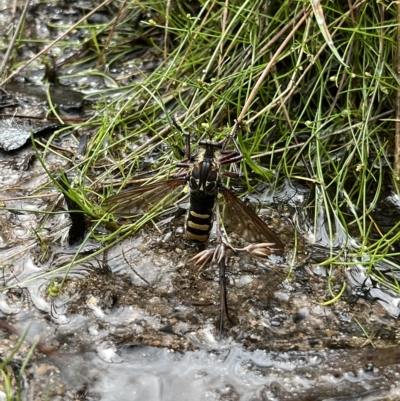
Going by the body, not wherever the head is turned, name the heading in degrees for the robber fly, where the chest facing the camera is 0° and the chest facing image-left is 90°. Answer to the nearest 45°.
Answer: approximately 180°
